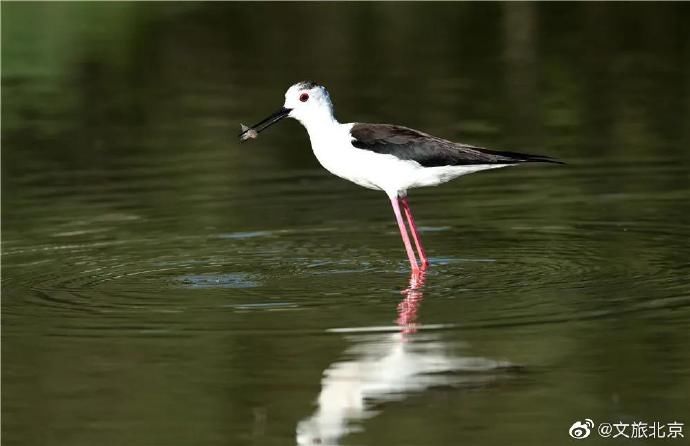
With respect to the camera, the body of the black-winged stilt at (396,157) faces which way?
to the viewer's left
